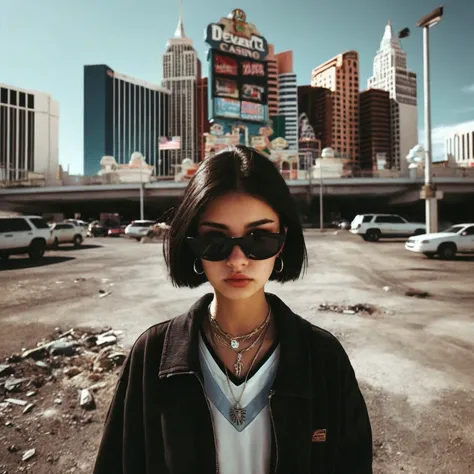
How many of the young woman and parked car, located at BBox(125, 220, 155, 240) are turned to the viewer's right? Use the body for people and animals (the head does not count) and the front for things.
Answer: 0

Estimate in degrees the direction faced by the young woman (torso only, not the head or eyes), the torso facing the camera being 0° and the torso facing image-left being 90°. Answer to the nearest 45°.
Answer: approximately 0°

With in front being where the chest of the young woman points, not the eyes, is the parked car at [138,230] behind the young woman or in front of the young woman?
behind

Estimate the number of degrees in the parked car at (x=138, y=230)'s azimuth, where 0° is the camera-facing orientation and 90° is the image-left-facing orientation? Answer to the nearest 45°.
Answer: approximately 45°

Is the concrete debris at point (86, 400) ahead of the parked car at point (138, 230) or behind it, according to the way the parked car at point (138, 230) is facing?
ahead

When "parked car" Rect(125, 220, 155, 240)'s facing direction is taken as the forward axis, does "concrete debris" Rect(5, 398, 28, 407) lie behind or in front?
in front

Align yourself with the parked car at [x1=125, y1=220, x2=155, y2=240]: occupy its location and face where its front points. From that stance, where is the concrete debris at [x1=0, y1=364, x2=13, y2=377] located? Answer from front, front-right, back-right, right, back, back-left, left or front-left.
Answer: front-left
